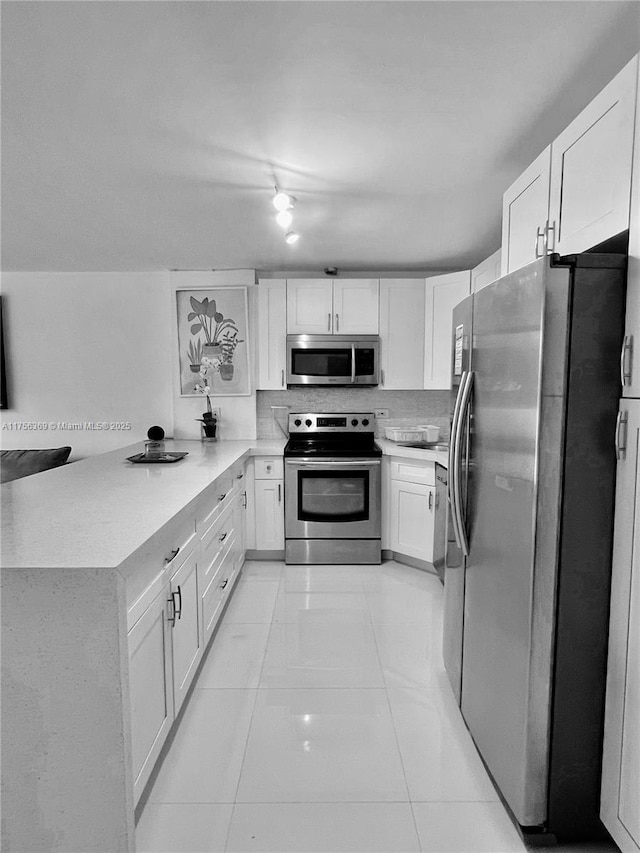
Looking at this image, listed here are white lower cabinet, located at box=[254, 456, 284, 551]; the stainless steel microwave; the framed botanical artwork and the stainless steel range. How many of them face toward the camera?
4

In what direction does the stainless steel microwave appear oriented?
toward the camera

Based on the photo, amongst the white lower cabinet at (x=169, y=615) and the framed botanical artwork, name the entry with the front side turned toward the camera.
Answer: the framed botanical artwork

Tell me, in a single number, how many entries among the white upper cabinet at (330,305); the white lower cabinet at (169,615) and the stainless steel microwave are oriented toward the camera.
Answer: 2

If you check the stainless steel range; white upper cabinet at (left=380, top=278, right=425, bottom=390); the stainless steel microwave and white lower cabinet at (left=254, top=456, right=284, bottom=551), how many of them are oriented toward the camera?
4

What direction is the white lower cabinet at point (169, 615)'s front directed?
to the viewer's right

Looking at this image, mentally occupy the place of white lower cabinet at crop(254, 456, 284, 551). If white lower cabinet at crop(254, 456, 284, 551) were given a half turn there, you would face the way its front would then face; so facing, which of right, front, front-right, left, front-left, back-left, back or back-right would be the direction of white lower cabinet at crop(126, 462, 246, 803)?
back

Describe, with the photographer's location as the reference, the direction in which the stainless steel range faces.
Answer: facing the viewer

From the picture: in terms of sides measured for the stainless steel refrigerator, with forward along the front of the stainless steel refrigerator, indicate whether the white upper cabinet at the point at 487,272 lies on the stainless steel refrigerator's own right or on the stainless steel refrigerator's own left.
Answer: on the stainless steel refrigerator's own right

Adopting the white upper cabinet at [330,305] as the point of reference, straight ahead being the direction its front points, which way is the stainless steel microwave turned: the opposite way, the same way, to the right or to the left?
the same way

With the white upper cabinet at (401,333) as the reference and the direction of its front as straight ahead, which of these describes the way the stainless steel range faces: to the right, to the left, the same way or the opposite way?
the same way

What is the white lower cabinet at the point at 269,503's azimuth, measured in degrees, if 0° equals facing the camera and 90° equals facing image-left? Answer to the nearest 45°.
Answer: approximately 0°
